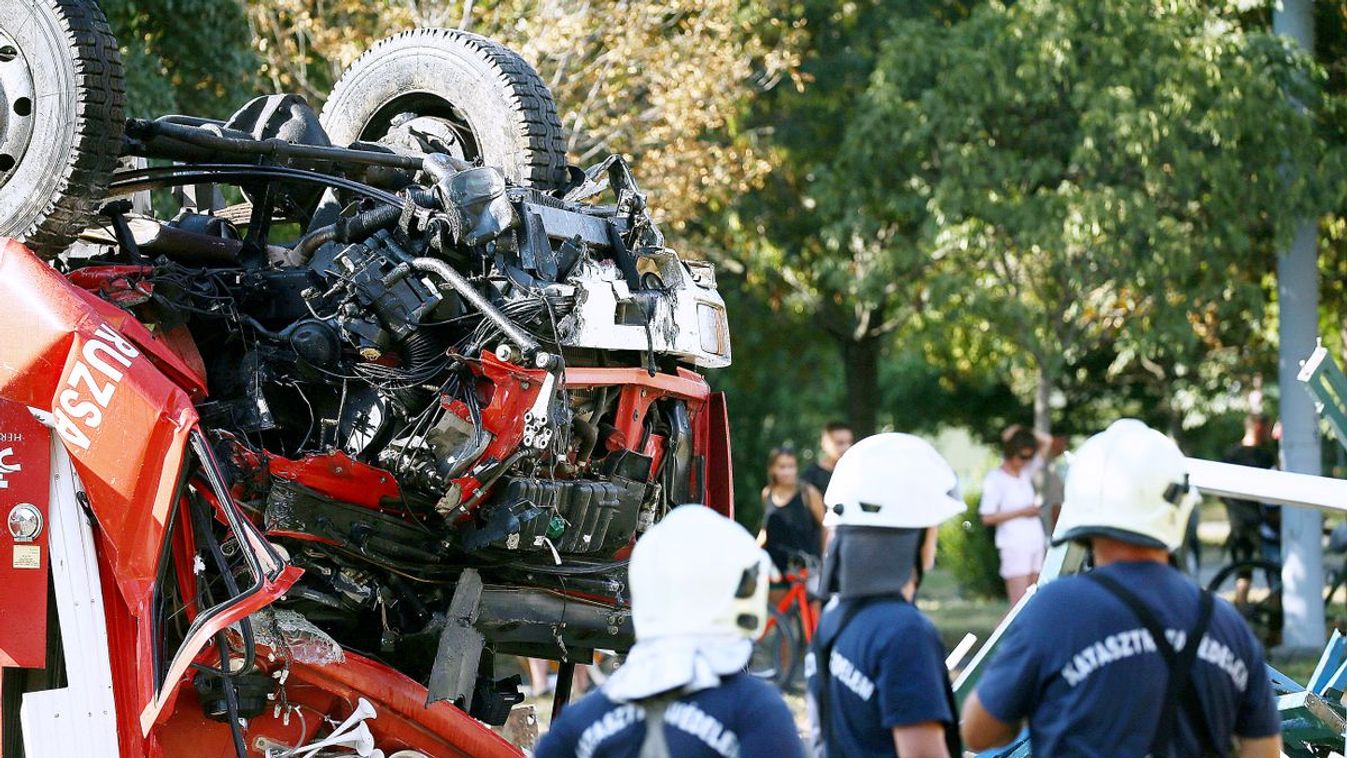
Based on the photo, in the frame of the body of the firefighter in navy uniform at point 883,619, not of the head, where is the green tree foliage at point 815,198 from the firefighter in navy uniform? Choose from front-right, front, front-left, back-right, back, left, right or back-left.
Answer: front-left

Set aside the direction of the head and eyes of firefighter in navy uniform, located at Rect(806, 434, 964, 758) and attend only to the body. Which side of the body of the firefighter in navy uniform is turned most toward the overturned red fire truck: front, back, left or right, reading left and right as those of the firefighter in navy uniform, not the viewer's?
left

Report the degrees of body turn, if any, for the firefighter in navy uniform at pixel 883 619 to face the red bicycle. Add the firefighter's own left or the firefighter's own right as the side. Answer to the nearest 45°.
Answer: approximately 45° to the firefighter's own left

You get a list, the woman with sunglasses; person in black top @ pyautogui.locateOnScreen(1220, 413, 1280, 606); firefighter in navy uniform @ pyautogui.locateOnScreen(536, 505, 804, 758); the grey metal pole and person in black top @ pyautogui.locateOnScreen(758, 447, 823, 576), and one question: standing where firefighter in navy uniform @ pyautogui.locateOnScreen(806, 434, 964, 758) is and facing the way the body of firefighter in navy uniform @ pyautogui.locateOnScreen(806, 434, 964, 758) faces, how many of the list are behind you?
1

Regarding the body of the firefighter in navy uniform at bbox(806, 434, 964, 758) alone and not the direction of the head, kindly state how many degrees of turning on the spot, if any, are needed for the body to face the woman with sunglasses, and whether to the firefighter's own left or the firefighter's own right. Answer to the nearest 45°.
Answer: approximately 45° to the firefighter's own left

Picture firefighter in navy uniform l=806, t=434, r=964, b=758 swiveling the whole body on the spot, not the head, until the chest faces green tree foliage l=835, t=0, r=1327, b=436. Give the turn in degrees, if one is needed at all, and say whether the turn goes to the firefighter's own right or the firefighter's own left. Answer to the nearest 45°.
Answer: approximately 45° to the firefighter's own left

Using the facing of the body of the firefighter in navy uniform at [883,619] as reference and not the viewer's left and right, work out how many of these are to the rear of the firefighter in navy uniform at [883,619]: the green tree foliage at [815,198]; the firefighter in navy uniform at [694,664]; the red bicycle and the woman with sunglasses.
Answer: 1

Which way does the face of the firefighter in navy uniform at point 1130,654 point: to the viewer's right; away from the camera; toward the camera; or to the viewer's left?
away from the camera

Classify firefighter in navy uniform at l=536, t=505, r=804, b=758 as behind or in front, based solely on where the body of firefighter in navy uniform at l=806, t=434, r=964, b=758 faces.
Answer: behind

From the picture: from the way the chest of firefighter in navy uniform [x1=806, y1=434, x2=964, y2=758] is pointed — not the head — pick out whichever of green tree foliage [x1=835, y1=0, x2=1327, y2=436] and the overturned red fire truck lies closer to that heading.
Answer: the green tree foliage

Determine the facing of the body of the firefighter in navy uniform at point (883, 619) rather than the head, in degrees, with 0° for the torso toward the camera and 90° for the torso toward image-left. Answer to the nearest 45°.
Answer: approximately 225°

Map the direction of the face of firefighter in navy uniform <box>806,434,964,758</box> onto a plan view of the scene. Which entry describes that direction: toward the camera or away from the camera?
away from the camera

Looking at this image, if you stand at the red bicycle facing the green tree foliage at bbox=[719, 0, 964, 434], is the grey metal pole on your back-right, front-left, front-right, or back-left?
front-right

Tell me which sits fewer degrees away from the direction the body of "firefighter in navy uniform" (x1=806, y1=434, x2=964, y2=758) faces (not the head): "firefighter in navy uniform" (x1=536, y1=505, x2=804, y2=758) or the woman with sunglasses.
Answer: the woman with sunglasses
